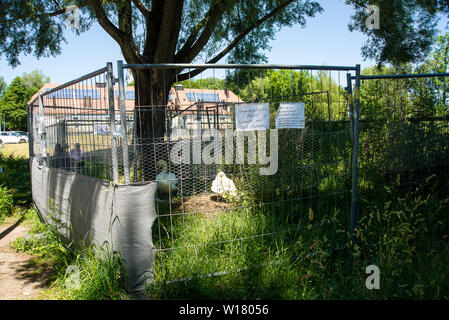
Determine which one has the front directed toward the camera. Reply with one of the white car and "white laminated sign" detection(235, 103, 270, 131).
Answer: the white laminated sign

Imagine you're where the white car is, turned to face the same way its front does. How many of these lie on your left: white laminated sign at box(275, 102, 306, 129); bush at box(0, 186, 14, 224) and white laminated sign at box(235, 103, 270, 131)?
0

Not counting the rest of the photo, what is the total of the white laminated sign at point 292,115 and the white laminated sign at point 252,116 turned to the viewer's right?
0

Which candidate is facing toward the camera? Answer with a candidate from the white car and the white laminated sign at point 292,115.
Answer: the white laminated sign

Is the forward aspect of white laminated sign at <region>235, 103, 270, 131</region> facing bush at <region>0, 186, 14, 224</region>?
no

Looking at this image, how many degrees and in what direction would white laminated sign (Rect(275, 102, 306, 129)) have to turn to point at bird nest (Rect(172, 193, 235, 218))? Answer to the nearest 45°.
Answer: approximately 135° to its right

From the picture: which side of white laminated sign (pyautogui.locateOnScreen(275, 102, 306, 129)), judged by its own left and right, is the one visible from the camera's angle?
front

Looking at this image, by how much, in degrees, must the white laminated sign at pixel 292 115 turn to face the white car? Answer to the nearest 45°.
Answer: approximately 135° to its right

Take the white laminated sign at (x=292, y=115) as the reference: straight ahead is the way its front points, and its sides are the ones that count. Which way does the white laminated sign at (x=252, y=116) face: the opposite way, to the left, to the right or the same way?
the same way

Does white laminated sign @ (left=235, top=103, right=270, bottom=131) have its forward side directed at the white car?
no

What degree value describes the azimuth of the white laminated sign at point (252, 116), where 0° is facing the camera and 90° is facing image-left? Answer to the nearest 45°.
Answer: approximately 0°
